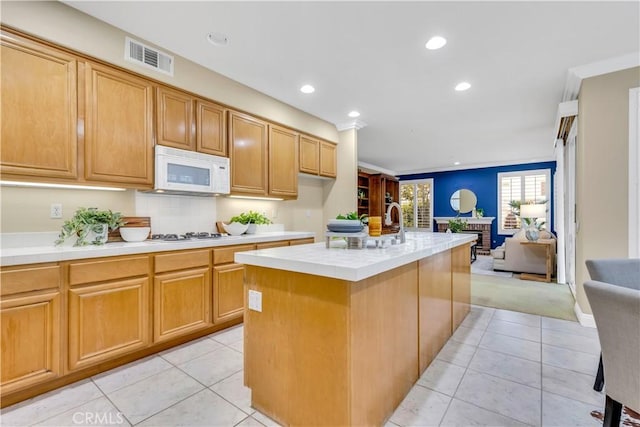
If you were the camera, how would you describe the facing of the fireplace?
facing the viewer

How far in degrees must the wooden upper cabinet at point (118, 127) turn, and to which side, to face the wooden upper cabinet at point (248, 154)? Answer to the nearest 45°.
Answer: approximately 45° to its left

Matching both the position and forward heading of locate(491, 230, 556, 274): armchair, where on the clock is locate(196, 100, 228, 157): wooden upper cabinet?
The wooden upper cabinet is roughly at 10 o'clock from the armchair.

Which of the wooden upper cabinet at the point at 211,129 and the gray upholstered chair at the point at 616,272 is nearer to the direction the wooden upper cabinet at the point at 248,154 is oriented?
the gray upholstered chair

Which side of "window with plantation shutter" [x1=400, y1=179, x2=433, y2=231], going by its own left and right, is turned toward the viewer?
front

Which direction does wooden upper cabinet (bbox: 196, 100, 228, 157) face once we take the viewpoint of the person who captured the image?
facing the viewer and to the right of the viewer

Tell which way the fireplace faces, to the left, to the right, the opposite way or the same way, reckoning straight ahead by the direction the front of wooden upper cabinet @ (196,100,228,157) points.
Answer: to the right

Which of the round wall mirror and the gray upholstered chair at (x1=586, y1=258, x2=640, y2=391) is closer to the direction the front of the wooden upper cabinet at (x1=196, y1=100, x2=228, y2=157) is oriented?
the gray upholstered chair

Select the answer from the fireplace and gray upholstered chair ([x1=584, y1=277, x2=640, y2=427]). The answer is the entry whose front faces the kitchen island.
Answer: the fireplace

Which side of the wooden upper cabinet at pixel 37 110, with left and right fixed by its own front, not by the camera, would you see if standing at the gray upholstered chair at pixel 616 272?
front

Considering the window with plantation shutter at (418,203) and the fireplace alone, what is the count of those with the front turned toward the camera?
2

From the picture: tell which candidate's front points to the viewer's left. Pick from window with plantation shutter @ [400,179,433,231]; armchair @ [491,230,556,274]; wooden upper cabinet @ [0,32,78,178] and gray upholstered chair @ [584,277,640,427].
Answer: the armchair

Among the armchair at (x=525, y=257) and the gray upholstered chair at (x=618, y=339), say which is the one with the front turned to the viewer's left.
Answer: the armchair

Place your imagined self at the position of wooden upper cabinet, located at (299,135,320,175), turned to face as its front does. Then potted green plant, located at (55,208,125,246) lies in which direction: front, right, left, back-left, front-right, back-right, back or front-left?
right

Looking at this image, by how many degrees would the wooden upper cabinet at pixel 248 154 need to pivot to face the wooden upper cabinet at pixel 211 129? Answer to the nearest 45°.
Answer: approximately 90° to its right

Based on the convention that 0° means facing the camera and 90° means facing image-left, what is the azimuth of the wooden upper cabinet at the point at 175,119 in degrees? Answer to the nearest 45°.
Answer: approximately 315°

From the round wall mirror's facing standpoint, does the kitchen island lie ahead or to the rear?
ahead
